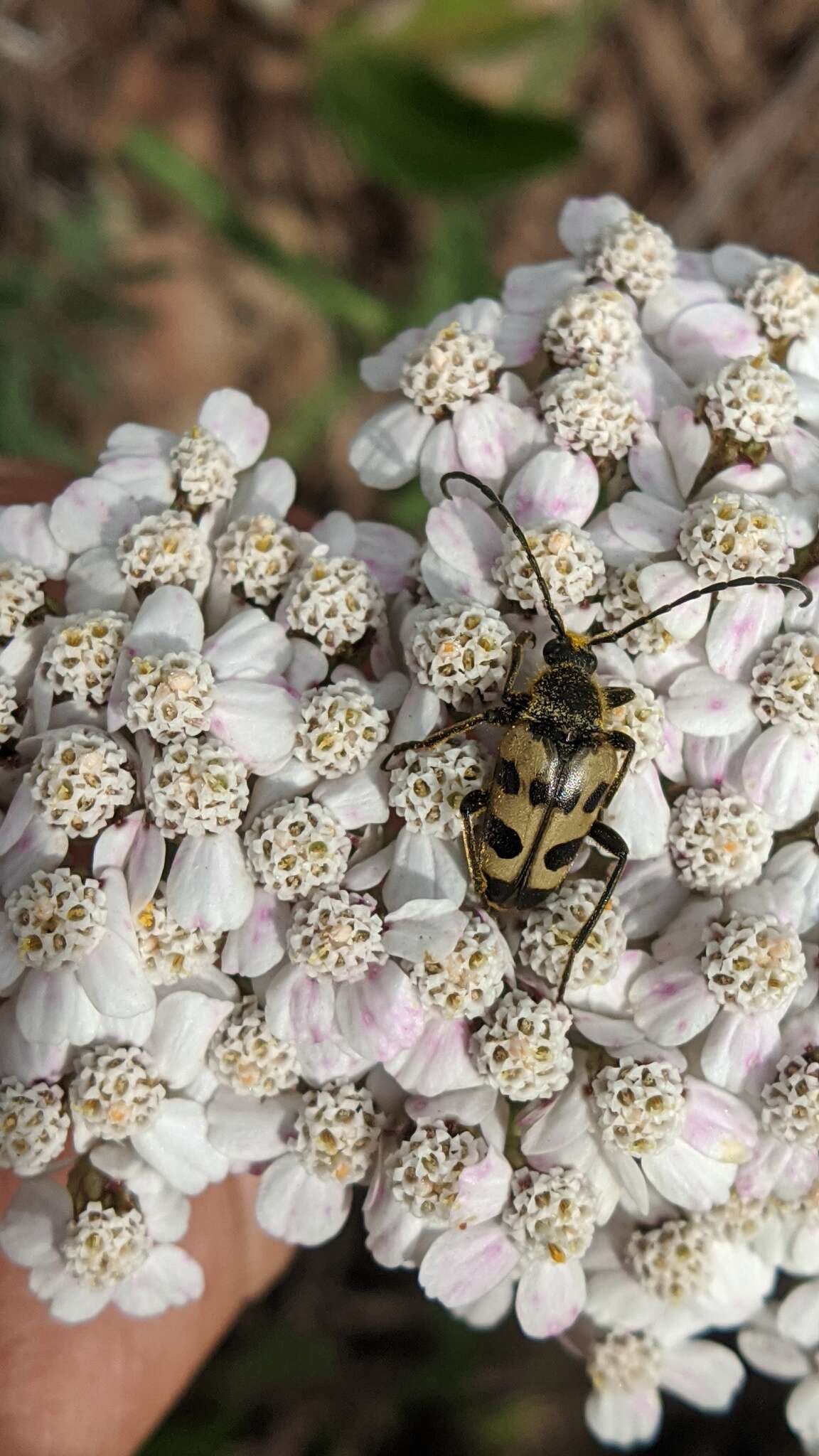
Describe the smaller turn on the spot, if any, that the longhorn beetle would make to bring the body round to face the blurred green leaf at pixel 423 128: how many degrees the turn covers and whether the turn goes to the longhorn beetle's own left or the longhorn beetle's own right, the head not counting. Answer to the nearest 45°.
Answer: approximately 45° to the longhorn beetle's own left

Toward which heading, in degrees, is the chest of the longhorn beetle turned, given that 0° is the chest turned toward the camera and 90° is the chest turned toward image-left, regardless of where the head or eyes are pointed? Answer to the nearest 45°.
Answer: approximately 180°

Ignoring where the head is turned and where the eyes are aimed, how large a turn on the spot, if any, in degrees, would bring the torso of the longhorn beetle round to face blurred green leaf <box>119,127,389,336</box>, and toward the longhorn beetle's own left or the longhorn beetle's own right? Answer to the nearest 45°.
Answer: approximately 45° to the longhorn beetle's own left
